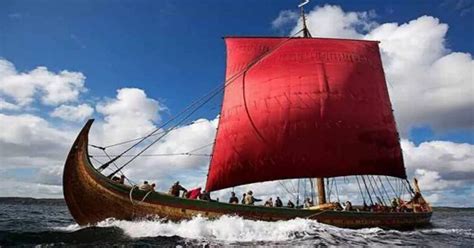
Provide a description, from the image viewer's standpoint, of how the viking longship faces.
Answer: facing the viewer and to the left of the viewer
